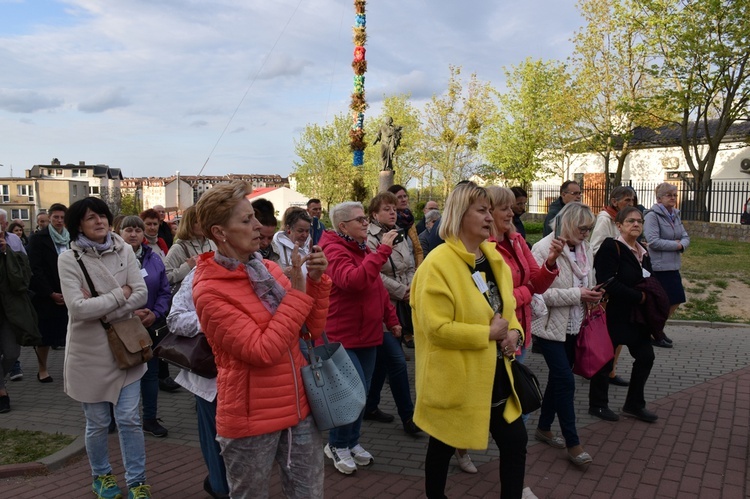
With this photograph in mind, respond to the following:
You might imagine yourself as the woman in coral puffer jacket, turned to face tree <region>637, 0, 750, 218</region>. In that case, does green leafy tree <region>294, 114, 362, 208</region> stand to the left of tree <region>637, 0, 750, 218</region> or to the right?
left

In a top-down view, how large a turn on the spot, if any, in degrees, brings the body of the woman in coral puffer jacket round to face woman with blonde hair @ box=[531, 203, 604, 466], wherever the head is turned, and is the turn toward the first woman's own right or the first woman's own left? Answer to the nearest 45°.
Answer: approximately 90° to the first woman's own left

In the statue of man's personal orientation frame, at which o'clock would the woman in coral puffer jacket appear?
The woman in coral puffer jacket is roughly at 12 o'clock from the statue of man.

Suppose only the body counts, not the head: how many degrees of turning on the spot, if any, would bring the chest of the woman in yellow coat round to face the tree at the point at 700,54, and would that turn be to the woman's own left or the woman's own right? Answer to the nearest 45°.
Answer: approximately 135° to the woman's own left

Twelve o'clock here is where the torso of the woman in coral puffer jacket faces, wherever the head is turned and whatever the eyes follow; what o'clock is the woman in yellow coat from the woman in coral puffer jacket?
The woman in yellow coat is roughly at 10 o'clock from the woman in coral puffer jacket.

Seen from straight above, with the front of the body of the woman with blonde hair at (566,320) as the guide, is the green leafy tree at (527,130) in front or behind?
behind

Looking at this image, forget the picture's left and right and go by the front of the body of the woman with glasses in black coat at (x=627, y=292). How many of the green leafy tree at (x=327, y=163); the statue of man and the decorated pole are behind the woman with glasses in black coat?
3

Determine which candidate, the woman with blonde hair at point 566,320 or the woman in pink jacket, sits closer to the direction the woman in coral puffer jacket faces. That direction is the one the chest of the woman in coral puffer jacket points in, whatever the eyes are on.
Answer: the woman with blonde hair

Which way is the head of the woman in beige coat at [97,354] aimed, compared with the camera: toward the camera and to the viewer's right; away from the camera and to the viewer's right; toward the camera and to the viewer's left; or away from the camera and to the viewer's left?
toward the camera and to the viewer's right

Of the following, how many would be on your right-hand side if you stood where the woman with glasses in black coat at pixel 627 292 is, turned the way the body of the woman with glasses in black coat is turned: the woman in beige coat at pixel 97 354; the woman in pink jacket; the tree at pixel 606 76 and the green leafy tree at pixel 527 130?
2

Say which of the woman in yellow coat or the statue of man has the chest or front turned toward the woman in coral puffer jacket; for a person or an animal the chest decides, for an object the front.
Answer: the statue of man

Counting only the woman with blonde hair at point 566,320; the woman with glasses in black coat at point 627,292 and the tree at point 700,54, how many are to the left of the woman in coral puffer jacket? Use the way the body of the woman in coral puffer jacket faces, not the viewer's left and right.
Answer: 3

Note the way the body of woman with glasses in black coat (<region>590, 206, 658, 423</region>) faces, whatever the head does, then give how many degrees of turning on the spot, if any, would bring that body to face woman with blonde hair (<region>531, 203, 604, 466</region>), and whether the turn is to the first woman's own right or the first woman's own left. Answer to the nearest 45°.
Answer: approximately 90° to the first woman's own right

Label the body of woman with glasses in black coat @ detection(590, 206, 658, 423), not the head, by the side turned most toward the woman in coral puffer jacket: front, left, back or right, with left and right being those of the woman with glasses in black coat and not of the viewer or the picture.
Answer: right
